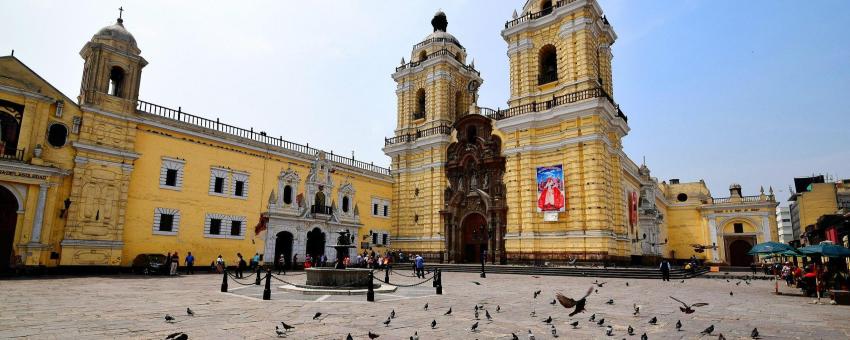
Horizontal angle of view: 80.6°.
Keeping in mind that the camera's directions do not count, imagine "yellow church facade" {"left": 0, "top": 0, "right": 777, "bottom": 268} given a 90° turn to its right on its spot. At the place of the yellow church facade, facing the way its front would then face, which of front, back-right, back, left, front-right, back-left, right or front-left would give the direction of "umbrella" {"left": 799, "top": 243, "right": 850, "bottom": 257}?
back

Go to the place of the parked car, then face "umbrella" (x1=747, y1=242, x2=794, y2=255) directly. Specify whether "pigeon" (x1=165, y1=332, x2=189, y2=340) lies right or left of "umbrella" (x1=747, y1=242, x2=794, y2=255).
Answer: right

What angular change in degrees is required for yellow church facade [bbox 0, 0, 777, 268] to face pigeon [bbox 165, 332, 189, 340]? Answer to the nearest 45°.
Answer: approximately 45° to its left

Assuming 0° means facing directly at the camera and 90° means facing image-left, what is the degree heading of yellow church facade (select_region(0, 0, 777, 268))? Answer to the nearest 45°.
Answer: approximately 45°
